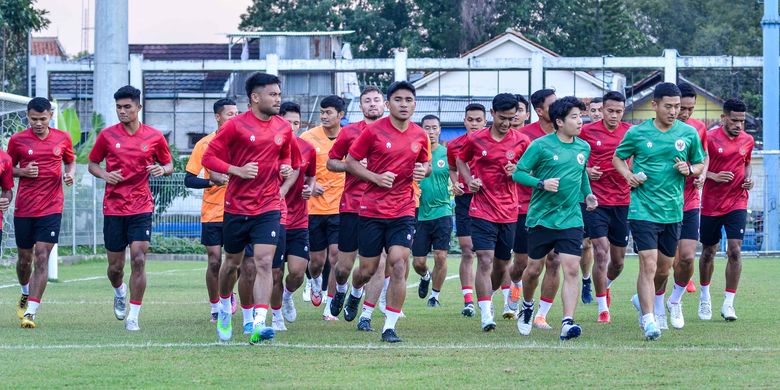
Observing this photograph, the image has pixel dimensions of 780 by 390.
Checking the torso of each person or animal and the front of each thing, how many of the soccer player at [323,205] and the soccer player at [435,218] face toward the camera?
2

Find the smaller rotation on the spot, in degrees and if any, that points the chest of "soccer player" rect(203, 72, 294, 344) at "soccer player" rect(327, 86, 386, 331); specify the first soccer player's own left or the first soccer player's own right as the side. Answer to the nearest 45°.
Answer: approximately 90° to the first soccer player's own left

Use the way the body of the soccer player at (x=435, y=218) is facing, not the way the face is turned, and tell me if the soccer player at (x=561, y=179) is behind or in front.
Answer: in front

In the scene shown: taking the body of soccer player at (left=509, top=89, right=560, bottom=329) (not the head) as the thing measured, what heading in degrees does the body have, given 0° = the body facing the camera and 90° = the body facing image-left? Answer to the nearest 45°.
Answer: approximately 315°

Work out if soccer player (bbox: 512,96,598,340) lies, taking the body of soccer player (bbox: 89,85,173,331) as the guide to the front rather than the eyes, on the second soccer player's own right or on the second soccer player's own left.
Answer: on the second soccer player's own left

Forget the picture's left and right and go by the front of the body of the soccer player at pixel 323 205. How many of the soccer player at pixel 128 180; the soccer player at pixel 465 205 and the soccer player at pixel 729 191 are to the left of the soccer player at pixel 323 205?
2

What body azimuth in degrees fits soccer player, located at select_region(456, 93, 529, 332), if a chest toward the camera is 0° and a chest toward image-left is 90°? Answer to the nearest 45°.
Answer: approximately 0°

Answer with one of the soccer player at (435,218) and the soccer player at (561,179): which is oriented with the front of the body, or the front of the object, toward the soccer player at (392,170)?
the soccer player at (435,218)

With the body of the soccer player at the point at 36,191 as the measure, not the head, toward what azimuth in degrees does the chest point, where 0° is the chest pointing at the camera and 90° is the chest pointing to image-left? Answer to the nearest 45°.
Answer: approximately 0°
